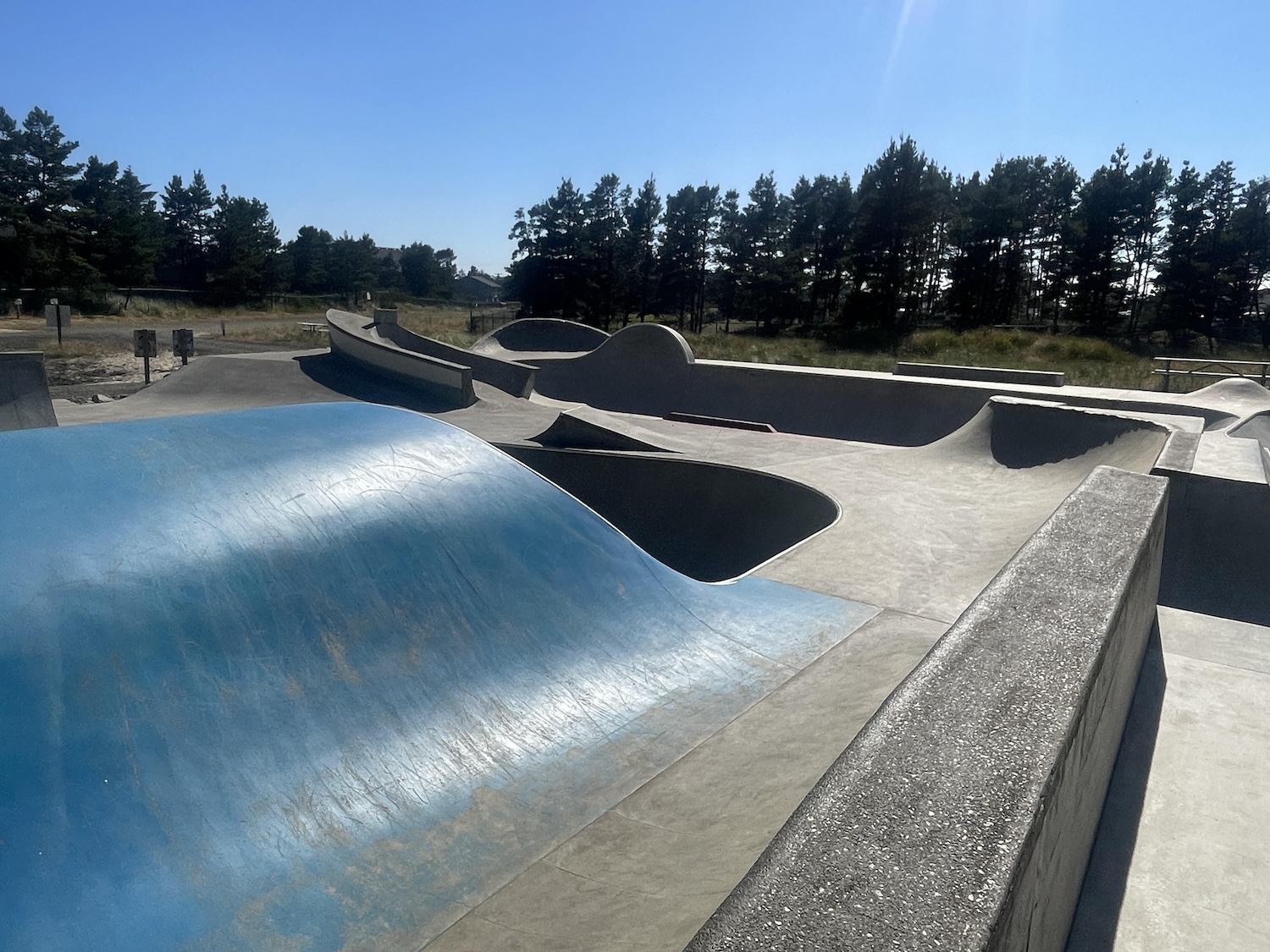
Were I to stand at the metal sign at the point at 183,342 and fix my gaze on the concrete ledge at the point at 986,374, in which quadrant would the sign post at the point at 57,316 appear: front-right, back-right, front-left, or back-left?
back-left

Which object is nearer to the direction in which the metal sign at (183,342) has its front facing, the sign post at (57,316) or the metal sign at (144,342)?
the sign post
